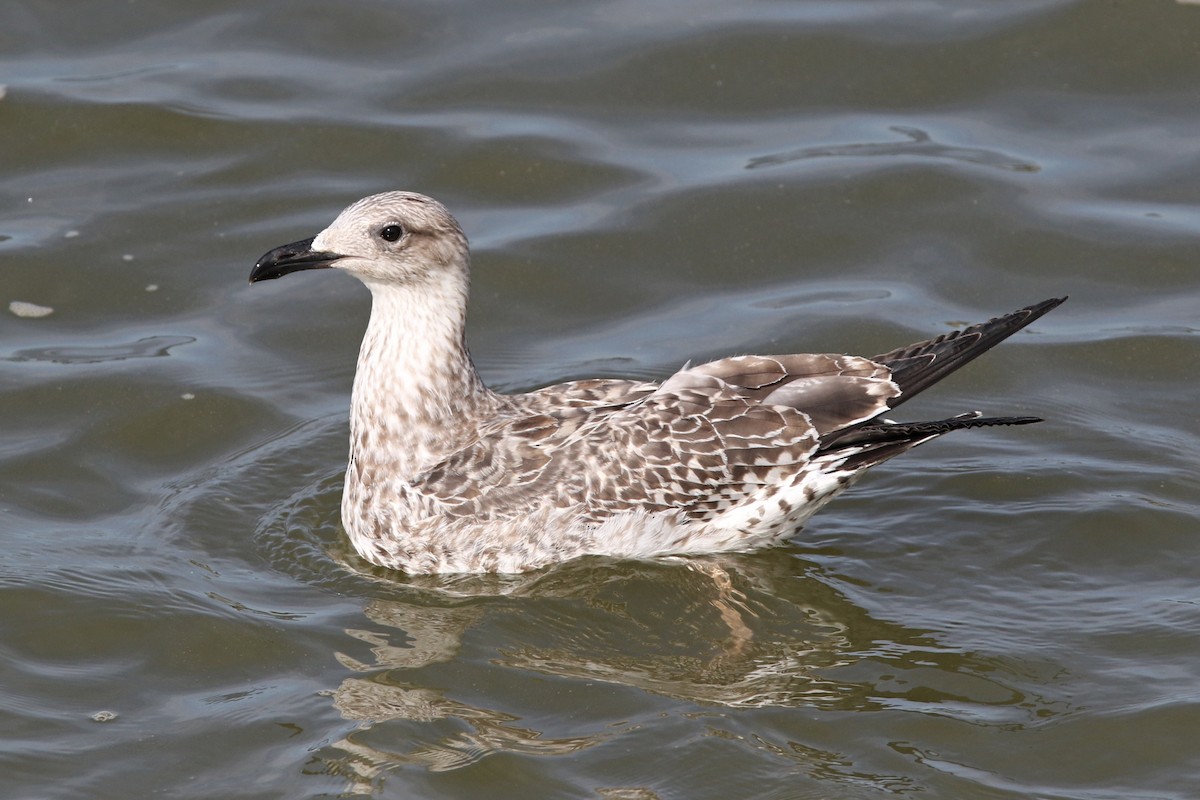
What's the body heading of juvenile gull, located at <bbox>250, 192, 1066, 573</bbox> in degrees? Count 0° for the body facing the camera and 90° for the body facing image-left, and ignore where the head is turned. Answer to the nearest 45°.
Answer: approximately 90°
